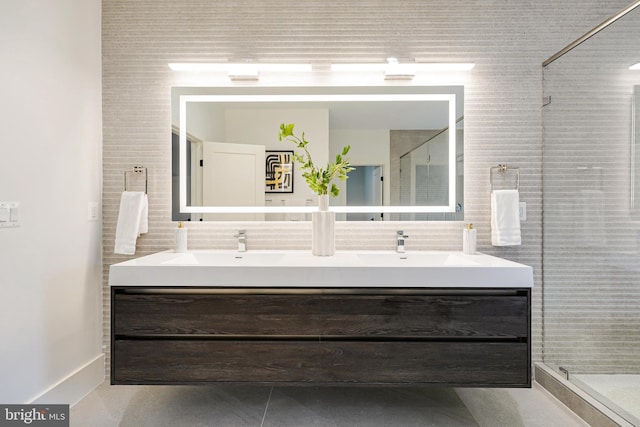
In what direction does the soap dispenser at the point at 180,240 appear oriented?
toward the camera

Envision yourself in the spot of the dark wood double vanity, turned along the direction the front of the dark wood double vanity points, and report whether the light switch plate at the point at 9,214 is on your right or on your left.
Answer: on your right

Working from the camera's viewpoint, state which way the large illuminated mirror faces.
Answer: facing the viewer

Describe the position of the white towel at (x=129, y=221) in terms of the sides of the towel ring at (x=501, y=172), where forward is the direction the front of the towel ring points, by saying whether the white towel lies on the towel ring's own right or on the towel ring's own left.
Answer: on the towel ring's own right

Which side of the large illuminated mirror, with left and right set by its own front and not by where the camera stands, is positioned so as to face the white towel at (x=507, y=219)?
left

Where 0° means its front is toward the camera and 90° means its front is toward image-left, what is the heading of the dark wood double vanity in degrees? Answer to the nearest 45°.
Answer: approximately 0°
